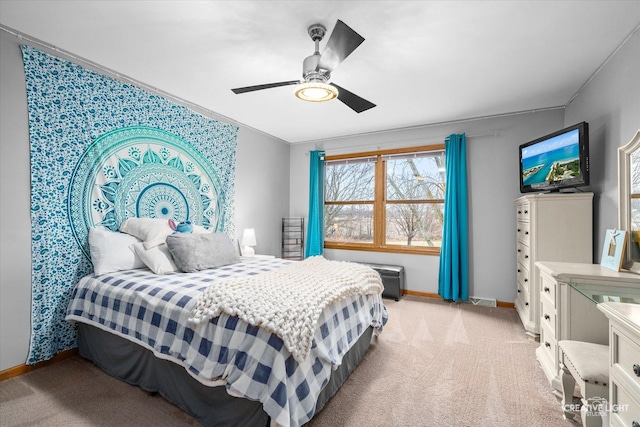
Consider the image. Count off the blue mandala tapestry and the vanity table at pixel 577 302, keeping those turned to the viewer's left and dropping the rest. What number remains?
1

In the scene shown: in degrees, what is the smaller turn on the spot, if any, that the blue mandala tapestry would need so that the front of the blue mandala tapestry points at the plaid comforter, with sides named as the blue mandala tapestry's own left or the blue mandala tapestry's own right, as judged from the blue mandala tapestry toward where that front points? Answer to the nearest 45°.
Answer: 0° — it already faces it

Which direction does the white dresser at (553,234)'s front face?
to the viewer's left

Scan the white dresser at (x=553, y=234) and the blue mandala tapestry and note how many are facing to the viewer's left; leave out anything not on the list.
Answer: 1

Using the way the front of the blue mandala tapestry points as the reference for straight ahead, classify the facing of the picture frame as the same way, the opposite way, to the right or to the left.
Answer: the opposite way

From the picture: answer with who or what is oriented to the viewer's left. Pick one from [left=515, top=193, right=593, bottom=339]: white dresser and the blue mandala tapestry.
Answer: the white dresser

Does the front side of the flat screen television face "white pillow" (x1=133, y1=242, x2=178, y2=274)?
yes

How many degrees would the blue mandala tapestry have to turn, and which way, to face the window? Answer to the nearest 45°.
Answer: approximately 45° to its left

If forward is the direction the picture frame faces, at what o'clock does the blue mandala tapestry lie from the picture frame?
The blue mandala tapestry is roughly at 12 o'clock from the picture frame.

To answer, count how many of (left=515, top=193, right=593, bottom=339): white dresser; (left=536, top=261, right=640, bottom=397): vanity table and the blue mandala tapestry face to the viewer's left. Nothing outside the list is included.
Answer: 2

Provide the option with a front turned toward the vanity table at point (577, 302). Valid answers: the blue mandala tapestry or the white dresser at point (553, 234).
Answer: the blue mandala tapestry

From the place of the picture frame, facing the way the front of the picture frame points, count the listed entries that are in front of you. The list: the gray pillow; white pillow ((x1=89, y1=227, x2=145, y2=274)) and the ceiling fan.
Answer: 3
